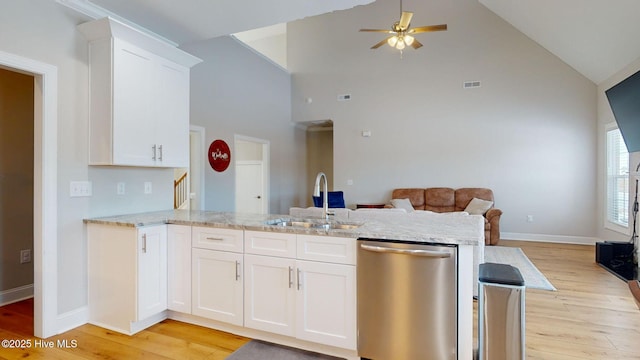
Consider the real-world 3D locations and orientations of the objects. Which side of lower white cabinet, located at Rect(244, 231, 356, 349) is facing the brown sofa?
back

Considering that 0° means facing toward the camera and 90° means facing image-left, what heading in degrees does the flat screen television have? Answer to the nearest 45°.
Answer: approximately 45°

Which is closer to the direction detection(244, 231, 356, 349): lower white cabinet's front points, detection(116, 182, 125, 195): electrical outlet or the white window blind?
the electrical outlet

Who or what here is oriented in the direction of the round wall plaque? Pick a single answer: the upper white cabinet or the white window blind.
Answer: the white window blind

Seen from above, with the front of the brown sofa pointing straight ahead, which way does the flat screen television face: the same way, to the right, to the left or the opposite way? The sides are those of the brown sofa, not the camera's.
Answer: to the right

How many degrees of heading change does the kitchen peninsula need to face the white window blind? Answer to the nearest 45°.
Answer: approximately 135° to its left

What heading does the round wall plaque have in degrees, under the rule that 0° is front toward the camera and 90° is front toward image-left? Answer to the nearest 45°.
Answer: approximately 315°

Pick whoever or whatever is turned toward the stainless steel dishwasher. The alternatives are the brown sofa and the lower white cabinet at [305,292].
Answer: the brown sofa

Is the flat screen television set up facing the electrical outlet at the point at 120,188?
yes

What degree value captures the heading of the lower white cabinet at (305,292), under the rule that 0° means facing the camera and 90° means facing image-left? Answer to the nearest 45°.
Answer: approximately 45°
